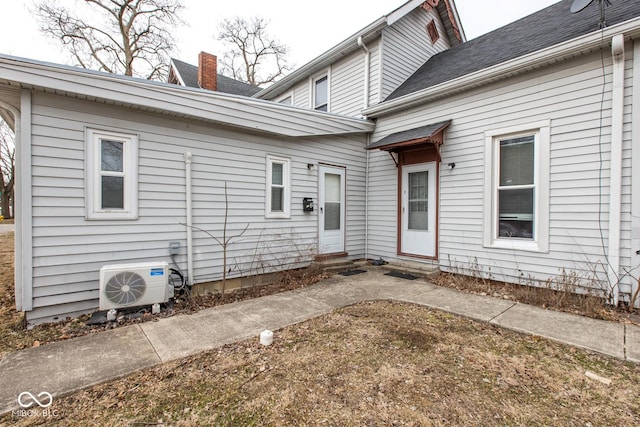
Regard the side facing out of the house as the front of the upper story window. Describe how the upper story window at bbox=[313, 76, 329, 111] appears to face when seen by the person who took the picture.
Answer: facing the viewer and to the left of the viewer

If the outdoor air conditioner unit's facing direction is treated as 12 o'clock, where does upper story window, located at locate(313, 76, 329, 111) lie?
The upper story window is roughly at 8 o'clock from the outdoor air conditioner unit.

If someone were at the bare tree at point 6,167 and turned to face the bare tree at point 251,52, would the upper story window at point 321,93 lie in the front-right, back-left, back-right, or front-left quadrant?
front-right

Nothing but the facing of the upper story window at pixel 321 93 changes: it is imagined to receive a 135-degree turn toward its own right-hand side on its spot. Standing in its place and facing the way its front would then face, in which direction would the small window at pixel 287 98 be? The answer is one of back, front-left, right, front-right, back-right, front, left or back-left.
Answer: front-left

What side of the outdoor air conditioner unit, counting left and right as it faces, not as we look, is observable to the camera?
front

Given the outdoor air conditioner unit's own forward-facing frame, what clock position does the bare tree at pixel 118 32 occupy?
The bare tree is roughly at 6 o'clock from the outdoor air conditioner unit.

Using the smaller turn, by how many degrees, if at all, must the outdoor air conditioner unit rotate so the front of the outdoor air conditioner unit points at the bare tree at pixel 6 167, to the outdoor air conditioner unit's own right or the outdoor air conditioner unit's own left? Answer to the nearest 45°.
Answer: approximately 180°

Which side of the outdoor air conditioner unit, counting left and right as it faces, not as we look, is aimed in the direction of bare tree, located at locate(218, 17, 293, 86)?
back

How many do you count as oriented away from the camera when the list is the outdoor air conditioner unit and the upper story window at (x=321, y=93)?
0

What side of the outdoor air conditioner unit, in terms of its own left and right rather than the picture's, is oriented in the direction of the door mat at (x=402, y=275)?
left

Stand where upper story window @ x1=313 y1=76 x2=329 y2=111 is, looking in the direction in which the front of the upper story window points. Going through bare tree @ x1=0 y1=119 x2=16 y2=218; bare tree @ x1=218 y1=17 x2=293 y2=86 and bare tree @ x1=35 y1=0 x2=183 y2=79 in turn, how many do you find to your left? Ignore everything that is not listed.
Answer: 0

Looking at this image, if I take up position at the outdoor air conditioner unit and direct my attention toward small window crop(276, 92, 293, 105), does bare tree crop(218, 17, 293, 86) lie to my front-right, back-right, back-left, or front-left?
front-left

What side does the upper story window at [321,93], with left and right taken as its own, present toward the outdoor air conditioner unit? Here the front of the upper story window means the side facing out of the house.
front
